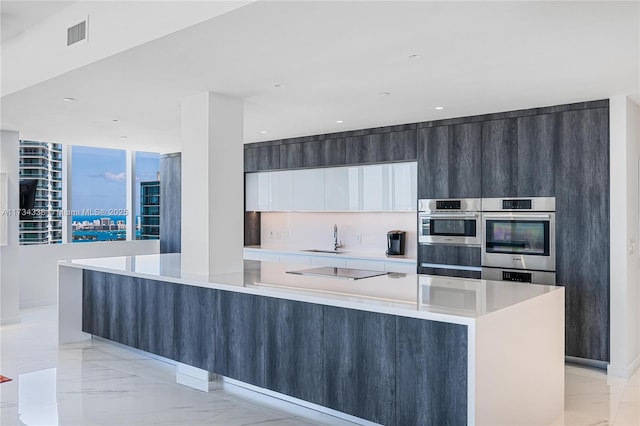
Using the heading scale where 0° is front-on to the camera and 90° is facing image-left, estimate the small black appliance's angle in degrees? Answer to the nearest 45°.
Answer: approximately 45°

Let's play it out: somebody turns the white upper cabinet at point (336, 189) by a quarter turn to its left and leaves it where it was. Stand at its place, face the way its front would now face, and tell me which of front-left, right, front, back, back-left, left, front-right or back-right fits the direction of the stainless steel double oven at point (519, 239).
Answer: front

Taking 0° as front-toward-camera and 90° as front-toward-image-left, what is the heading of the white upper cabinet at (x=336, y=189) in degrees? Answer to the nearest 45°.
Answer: approximately 45°

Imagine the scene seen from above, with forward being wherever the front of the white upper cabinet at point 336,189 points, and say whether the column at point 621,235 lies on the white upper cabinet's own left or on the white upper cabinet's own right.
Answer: on the white upper cabinet's own left

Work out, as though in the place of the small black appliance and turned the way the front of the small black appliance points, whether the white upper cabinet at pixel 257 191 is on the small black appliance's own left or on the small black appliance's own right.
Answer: on the small black appliance's own right

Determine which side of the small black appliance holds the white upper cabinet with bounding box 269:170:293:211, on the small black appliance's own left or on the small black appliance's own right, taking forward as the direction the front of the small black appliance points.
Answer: on the small black appliance's own right

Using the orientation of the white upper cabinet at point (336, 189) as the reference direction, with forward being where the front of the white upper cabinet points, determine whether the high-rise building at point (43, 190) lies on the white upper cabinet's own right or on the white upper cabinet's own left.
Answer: on the white upper cabinet's own right

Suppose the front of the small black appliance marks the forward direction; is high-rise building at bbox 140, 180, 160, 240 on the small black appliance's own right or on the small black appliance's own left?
on the small black appliance's own right
